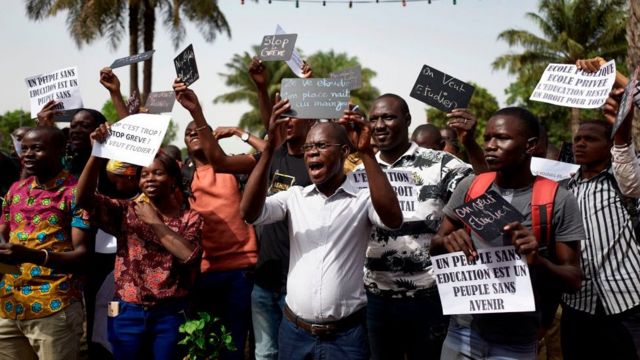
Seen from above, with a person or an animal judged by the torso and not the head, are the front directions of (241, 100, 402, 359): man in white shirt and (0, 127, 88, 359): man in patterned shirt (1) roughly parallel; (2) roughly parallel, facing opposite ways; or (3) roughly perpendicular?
roughly parallel

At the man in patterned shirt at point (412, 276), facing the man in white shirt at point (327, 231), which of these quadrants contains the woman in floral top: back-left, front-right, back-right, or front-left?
front-right

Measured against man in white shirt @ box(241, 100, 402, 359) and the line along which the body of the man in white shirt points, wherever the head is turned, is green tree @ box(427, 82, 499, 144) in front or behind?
behind

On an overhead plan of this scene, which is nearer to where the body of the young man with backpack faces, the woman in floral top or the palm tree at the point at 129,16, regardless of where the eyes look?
the woman in floral top

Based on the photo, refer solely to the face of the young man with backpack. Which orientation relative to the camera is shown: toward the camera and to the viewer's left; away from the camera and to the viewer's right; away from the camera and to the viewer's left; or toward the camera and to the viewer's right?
toward the camera and to the viewer's left

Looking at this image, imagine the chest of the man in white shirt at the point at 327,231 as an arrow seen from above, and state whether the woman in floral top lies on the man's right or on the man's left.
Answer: on the man's right

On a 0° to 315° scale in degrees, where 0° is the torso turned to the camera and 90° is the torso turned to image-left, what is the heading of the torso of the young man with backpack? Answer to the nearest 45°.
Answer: approximately 45°

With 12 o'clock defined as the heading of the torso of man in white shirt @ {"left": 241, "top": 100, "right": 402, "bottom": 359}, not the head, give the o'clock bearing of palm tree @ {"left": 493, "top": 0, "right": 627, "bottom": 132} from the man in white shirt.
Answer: The palm tree is roughly at 7 o'clock from the man in white shirt.

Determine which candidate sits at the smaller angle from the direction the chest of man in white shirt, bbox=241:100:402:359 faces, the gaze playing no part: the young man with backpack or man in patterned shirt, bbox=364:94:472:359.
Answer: the young man with backpack

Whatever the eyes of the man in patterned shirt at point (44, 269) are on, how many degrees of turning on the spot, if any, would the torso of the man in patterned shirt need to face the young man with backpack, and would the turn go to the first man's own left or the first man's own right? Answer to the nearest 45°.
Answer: approximately 90° to the first man's own left

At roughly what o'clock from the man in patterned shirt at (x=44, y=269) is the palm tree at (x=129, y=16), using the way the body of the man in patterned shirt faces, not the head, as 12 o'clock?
The palm tree is roughly at 5 o'clock from the man in patterned shirt.

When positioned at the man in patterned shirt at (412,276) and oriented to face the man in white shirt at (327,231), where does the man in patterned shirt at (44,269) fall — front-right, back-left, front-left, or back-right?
front-right

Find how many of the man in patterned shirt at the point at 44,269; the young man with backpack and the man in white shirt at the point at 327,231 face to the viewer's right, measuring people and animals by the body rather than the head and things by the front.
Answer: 0

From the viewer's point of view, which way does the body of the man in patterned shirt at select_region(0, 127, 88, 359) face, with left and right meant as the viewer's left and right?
facing the viewer and to the left of the viewer

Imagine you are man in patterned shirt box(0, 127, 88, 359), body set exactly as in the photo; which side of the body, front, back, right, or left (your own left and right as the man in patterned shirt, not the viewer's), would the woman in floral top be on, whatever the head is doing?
left

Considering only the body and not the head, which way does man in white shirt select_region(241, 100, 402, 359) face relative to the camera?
toward the camera
